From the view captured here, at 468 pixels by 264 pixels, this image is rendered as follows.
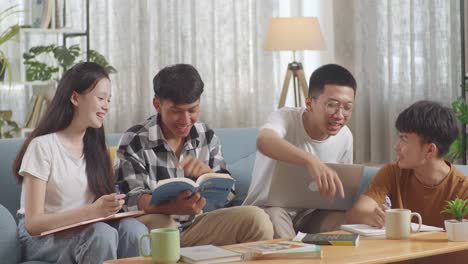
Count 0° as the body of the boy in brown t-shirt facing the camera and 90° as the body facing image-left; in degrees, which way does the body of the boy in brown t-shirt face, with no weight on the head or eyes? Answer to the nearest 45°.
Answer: approximately 45°

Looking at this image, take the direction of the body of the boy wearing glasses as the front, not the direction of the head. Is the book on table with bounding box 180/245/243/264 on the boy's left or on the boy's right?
on the boy's right

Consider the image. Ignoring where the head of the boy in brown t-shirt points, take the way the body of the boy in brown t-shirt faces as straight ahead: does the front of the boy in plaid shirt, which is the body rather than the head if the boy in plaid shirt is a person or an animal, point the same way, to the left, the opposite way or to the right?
to the left

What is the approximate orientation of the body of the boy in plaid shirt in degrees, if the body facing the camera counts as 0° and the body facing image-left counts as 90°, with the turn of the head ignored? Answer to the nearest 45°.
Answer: approximately 315°

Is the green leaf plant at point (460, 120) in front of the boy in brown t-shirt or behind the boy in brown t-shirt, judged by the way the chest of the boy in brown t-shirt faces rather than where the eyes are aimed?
behind

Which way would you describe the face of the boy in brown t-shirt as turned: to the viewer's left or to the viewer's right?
to the viewer's left

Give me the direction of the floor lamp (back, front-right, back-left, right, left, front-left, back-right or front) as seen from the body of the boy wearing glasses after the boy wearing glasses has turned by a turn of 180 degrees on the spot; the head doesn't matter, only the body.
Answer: front-right

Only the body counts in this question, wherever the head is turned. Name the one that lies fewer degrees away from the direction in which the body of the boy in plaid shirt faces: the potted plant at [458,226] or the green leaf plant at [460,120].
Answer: the potted plant
